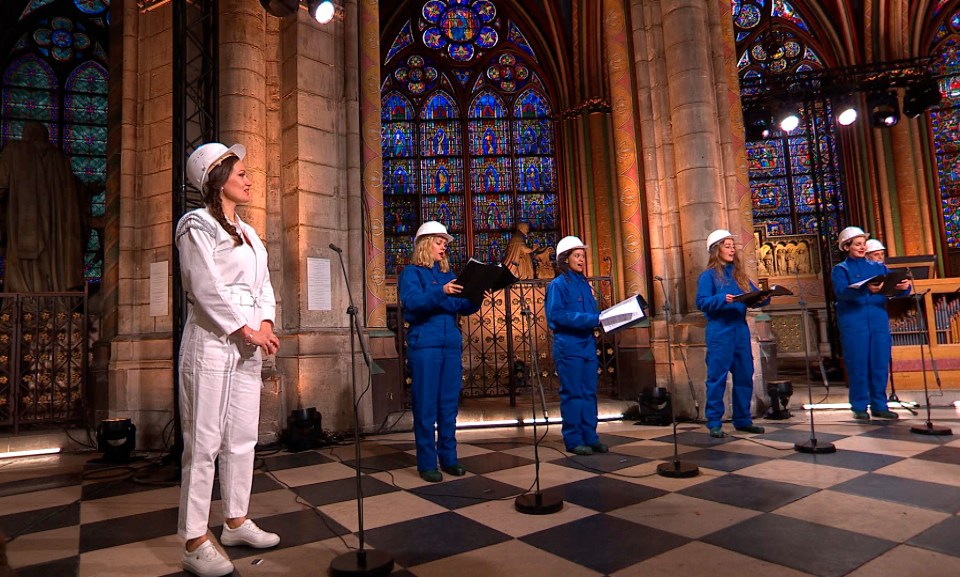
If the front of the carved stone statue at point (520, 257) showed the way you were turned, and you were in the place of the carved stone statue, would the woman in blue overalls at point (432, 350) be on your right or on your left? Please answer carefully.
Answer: on your right

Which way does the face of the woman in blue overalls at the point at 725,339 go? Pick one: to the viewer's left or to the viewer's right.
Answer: to the viewer's right

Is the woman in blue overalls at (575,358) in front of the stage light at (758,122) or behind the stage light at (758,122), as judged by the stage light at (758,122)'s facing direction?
in front

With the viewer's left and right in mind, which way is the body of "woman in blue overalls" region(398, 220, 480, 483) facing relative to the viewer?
facing the viewer and to the right of the viewer

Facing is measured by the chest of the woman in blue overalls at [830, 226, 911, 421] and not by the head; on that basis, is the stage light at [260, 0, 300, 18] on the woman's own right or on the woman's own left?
on the woman's own right

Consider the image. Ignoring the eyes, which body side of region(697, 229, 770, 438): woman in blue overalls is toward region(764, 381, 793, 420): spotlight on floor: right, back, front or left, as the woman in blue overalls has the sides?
left

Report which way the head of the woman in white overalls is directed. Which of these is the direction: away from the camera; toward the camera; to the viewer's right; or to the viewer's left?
to the viewer's right

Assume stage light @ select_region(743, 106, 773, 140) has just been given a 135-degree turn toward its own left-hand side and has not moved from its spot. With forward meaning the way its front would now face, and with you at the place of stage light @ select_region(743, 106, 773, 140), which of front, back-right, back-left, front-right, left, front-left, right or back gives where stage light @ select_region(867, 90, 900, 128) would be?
front

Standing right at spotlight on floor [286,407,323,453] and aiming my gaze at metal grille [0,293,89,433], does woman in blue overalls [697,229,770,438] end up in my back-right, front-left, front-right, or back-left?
back-right

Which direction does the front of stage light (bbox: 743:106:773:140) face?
toward the camera

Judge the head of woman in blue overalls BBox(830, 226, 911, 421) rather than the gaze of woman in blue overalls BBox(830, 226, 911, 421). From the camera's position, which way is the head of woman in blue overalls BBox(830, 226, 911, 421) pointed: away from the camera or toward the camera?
toward the camera

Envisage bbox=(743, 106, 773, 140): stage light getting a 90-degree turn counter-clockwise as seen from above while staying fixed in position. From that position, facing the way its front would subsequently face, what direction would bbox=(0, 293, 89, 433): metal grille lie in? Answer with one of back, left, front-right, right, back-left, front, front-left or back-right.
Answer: back-right

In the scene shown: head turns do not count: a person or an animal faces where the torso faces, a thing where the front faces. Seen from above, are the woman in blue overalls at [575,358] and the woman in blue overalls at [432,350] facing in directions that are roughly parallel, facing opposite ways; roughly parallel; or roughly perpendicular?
roughly parallel
